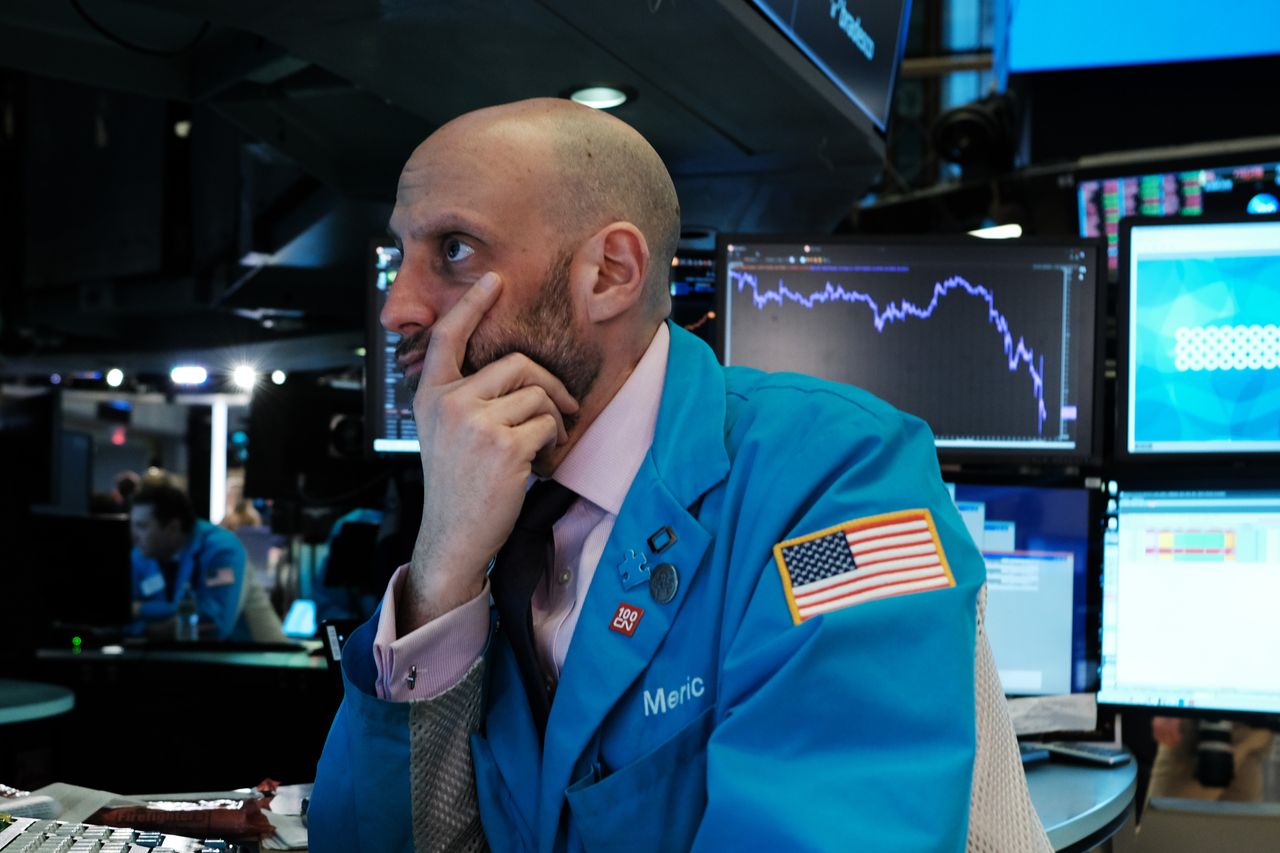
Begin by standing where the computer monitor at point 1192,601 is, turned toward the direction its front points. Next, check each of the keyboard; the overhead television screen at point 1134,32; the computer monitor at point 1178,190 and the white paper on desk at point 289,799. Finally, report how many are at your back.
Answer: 2

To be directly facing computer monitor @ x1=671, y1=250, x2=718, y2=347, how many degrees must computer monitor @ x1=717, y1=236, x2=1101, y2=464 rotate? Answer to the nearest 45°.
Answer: approximately 90° to its right

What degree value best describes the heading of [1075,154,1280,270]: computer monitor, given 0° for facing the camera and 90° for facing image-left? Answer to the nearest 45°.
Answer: approximately 0°

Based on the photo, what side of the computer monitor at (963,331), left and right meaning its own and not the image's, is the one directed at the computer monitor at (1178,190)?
back
